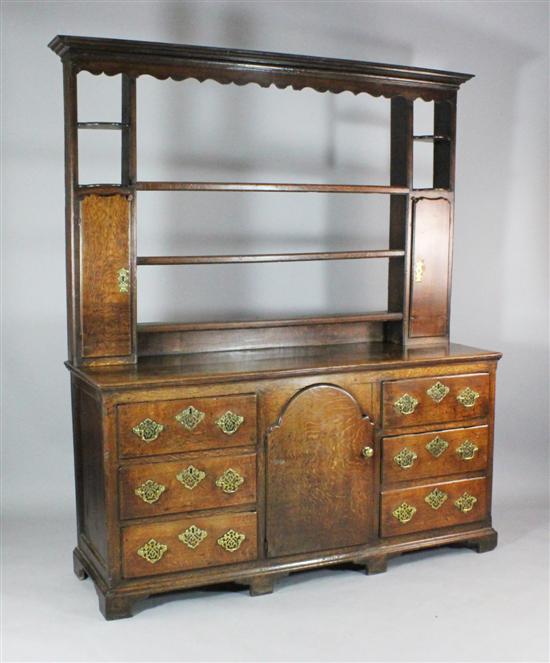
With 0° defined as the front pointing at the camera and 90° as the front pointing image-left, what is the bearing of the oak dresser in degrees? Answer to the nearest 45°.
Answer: approximately 315°
